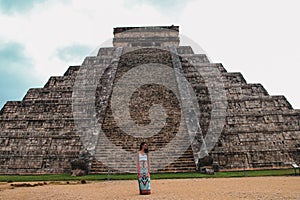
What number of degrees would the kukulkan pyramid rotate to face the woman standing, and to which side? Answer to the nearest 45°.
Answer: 0° — it already faces them

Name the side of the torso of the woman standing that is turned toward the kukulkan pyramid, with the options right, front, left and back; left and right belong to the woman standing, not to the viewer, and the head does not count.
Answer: back

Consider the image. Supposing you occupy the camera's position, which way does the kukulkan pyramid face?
facing the viewer

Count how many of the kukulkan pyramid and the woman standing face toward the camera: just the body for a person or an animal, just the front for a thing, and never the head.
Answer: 2

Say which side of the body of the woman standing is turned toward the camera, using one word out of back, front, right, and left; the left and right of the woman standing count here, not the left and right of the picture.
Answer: front
